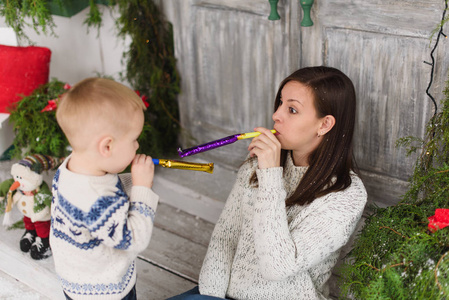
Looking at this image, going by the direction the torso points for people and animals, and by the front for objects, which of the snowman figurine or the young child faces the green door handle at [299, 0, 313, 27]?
the young child

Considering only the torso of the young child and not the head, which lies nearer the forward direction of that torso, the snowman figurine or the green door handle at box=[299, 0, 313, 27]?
the green door handle

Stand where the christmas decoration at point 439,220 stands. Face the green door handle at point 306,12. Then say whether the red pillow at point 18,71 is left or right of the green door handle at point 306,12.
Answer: left

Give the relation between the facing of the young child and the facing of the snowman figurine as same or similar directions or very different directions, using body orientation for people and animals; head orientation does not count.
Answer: very different directions

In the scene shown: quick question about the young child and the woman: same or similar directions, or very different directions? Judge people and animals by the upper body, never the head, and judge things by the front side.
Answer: very different directions

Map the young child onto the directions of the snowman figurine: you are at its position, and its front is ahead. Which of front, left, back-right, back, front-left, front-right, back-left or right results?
front-left

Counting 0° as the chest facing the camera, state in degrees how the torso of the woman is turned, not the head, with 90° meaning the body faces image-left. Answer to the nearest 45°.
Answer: approximately 45°

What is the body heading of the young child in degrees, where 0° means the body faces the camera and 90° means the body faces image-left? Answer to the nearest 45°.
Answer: approximately 225°

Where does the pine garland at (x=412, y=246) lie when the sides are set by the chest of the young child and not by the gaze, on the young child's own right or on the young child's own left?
on the young child's own right

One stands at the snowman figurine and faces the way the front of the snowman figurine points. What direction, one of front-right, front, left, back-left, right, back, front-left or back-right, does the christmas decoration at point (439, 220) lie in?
left

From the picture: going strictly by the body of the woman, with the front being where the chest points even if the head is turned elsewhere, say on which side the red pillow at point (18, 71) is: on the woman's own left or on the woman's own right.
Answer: on the woman's own right

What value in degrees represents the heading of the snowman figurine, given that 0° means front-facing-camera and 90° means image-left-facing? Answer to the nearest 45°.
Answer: approximately 45°
